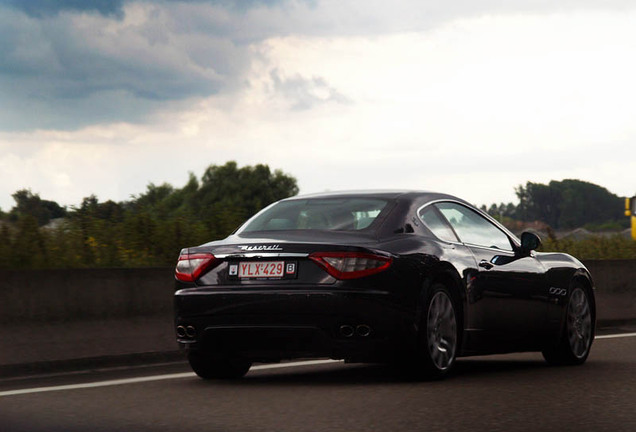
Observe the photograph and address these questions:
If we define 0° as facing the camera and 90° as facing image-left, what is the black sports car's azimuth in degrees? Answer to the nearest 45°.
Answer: approximately 225°

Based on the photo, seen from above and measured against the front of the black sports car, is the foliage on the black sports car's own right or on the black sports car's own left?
on the black sports car's own left

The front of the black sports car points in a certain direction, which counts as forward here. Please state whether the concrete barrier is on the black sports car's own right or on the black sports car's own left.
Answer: on the black sports car's own left
